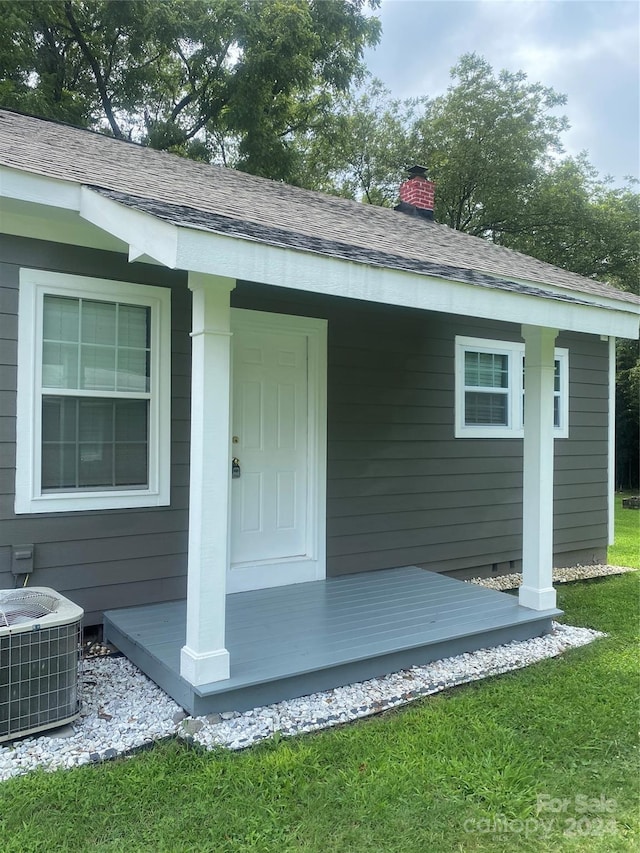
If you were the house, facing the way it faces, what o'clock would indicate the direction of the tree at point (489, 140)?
The tree is roughly at 8 o'clock from the house.

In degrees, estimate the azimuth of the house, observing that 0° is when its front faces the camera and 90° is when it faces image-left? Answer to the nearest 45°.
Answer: approximately 315°

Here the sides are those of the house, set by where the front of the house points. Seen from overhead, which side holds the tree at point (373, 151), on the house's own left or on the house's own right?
on the house's own left

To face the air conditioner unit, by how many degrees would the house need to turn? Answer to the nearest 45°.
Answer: approximately 90° to its right
